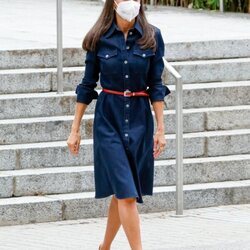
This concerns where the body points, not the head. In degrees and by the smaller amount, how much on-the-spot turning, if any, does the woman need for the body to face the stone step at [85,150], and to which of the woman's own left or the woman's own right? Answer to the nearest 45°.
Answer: approximately 180°

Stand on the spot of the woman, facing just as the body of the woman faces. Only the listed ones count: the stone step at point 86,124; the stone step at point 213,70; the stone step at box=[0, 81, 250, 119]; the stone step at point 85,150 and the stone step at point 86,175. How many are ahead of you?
0

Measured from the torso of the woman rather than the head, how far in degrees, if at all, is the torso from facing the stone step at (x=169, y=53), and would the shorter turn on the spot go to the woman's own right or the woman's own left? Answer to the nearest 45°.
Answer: approximately 180°

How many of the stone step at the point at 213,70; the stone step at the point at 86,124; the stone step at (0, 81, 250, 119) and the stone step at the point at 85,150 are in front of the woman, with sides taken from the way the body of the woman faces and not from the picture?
0

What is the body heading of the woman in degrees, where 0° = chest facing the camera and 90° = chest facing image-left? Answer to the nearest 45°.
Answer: approximately 0°

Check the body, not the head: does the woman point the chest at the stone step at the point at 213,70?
no

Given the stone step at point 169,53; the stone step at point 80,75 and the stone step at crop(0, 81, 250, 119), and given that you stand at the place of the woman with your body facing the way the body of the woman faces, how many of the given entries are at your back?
3

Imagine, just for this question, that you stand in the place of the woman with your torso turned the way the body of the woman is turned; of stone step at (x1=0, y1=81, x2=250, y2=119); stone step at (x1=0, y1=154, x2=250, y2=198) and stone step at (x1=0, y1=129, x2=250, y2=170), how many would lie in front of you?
0

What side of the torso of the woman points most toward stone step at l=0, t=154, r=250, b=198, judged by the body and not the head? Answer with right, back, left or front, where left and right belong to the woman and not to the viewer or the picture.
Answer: back

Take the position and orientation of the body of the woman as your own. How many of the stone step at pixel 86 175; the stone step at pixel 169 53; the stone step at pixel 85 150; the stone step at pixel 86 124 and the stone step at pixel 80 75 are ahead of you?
0

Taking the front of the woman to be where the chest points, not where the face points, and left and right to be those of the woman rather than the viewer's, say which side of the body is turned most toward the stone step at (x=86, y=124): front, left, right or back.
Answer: back

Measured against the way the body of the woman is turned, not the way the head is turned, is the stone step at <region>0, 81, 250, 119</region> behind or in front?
behind

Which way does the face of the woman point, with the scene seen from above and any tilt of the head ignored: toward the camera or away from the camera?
toward the camera

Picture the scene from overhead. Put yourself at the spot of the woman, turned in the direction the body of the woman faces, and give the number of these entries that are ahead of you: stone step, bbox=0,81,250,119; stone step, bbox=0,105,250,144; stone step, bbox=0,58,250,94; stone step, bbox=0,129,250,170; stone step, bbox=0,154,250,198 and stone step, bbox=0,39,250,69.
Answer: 0
